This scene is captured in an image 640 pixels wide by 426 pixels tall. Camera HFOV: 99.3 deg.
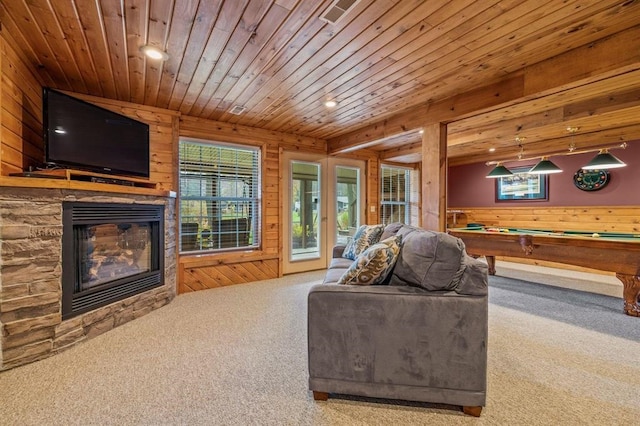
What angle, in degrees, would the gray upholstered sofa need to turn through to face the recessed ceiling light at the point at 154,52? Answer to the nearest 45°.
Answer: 0° — it already faces it

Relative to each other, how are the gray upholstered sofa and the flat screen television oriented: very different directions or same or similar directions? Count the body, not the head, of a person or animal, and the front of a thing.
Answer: very different directions

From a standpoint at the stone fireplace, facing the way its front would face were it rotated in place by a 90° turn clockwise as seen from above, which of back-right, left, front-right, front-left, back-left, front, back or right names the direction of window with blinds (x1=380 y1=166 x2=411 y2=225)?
back-left

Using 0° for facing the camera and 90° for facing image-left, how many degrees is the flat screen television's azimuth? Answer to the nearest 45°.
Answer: approximately 315°

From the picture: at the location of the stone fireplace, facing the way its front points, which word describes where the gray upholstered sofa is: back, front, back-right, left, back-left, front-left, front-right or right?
front

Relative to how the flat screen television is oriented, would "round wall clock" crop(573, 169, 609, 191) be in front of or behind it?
in front

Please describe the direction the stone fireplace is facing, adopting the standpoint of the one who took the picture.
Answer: facing the viewer and to the right of the viewer

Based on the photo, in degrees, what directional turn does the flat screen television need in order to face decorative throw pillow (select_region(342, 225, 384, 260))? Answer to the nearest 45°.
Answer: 0° — it already faces it

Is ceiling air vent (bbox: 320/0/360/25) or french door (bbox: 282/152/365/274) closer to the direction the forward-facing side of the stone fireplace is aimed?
the ceiling air vent

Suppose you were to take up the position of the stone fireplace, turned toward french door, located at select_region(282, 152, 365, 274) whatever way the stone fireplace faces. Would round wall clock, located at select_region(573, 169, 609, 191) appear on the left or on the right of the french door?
right

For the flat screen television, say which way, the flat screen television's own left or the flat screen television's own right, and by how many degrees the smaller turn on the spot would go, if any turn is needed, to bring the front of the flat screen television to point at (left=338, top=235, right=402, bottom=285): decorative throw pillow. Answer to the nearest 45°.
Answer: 0° — it already faces it

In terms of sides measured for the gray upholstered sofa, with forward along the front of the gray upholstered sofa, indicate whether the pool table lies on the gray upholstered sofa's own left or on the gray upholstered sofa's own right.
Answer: on the gray upholstered sofa's own right
